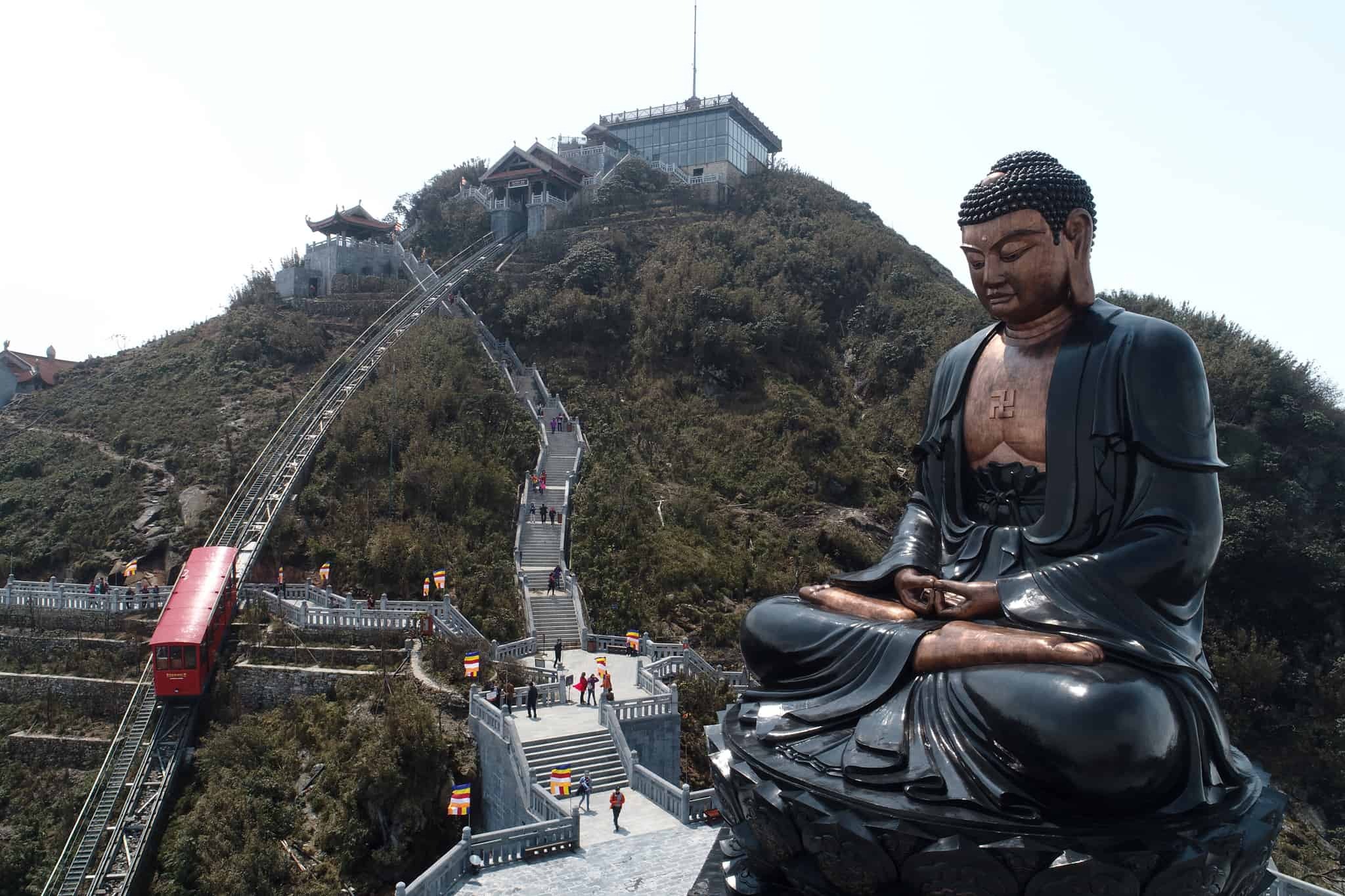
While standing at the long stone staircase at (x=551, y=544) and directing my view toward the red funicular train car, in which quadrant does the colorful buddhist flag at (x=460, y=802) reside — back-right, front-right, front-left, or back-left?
front-left

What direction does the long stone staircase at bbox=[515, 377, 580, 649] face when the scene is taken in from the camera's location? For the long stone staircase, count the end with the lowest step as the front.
facing the viewer

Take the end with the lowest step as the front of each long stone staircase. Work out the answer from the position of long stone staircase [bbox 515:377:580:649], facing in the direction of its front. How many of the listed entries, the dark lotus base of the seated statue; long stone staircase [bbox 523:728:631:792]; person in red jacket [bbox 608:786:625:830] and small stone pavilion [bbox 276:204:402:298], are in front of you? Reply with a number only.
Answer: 3

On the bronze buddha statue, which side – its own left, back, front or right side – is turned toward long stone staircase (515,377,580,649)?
right

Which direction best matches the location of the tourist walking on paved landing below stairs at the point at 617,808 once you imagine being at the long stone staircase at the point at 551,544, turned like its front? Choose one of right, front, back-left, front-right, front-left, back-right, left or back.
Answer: front

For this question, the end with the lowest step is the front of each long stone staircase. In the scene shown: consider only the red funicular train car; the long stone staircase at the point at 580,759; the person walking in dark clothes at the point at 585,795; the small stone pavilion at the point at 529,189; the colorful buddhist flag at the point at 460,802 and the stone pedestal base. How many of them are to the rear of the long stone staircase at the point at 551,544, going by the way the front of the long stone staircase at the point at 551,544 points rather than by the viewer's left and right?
1

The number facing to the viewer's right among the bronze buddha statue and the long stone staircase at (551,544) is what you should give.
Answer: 0

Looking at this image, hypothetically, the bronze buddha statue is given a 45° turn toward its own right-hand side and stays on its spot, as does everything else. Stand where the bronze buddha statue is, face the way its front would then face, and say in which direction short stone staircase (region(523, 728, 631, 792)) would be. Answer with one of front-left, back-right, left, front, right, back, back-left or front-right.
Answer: front-right

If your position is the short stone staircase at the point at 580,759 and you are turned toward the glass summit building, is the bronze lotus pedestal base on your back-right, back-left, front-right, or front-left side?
back-right

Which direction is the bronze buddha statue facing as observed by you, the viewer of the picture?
facing the viewer and to the left of the viewer

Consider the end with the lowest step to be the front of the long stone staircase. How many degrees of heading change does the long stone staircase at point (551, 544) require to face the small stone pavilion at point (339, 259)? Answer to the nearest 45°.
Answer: approximately 135° to its right

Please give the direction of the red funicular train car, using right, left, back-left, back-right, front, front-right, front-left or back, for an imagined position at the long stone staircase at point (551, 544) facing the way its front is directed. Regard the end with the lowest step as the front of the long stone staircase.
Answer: front-right

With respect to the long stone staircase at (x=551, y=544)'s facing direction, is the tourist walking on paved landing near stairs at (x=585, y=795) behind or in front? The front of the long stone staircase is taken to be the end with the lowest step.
in front

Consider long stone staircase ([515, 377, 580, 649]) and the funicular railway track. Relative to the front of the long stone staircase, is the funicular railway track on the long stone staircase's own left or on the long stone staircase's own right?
on the long stone staircase's own right

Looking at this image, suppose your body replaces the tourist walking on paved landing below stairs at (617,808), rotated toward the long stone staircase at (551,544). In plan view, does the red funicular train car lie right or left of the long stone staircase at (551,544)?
left

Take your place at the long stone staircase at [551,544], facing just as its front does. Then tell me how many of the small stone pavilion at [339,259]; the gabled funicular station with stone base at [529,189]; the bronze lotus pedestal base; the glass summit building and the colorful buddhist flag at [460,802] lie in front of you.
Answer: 2

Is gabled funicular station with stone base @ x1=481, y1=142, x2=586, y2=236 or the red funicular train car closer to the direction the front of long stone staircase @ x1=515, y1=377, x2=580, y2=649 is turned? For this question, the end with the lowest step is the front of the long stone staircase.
the red funicular train car
